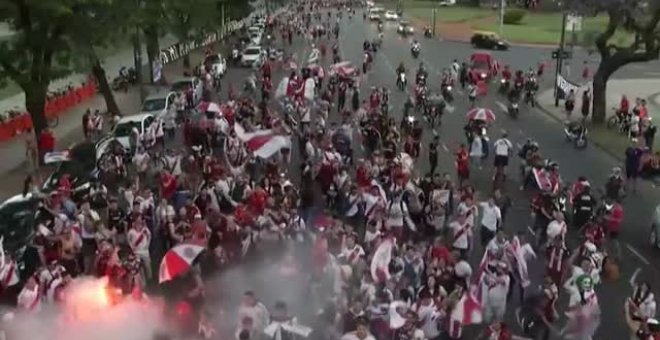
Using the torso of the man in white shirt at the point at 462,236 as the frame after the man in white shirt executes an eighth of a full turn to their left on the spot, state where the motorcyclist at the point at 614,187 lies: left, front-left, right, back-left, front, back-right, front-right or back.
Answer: left

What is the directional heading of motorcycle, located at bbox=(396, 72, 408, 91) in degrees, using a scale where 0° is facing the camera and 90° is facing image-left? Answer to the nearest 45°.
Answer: approximately 0°

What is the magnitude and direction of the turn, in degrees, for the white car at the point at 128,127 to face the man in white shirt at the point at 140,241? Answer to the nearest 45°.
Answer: approximately 45° to its left

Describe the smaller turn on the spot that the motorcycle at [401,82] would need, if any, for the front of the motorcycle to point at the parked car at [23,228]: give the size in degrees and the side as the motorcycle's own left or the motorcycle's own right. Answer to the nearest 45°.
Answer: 0° — it already faces it

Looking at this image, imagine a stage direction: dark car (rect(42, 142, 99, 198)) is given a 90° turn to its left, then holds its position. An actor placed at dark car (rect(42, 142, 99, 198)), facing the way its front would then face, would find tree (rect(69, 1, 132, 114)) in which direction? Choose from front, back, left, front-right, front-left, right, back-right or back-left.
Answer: back-left

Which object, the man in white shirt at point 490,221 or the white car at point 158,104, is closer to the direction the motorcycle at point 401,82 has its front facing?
the man in white shirt

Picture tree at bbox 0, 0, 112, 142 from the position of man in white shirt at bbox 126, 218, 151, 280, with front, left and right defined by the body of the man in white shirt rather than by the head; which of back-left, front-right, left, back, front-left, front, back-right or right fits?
back

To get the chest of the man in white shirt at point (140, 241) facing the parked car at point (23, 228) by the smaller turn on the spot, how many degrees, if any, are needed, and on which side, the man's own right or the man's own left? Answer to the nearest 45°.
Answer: approximately 135° to the man's own right
